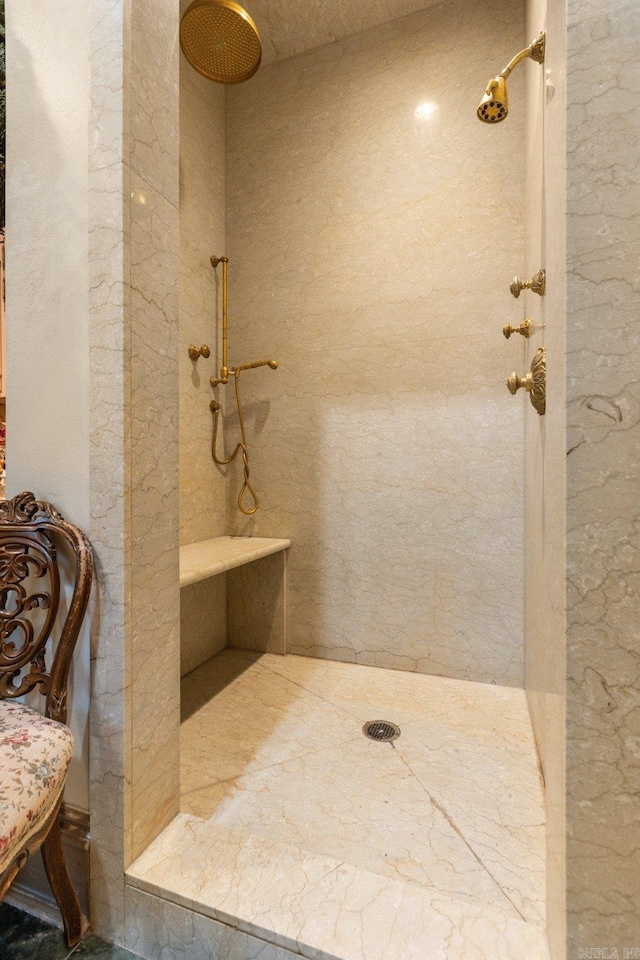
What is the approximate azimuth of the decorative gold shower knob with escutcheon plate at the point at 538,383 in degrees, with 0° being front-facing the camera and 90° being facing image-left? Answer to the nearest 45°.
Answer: approximately 90°
